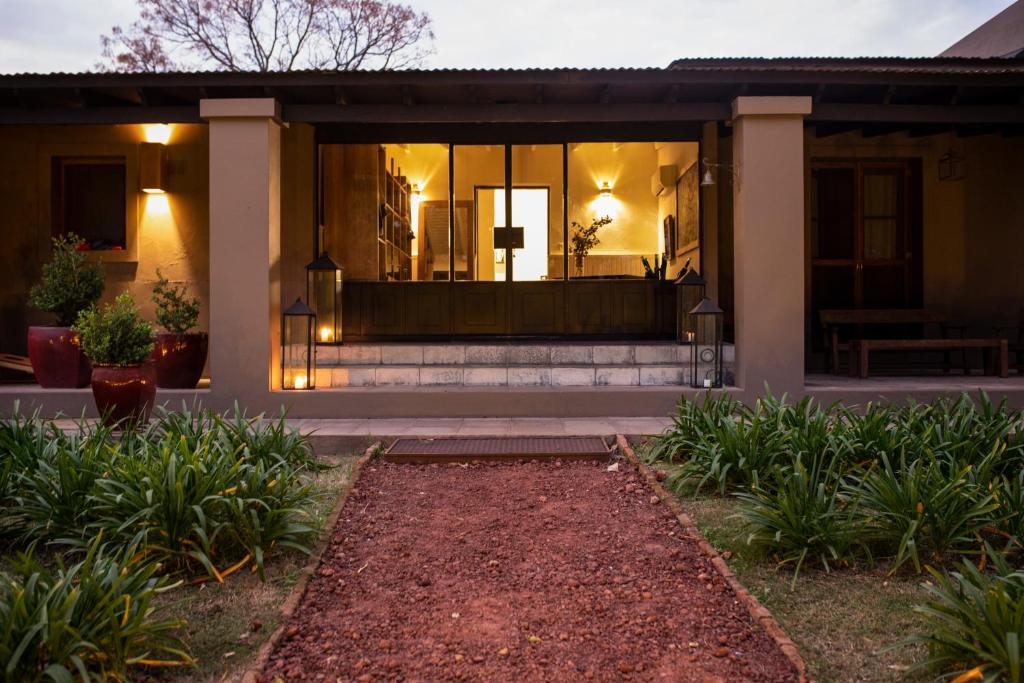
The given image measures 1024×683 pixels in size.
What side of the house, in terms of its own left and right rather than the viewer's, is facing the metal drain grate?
front

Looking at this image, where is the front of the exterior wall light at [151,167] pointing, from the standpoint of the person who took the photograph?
facing the viewer

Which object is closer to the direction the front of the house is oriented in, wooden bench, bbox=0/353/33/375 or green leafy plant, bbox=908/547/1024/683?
the green leafy plant

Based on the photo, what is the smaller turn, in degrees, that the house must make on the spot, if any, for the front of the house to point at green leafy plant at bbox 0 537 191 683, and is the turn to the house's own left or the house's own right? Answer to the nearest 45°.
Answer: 0° — it already faces it

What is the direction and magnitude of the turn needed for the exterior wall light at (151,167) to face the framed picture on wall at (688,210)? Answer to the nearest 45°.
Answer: approximately 90° to its left

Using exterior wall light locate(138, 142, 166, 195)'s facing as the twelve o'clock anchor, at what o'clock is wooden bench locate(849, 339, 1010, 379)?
The wooden bench is roughly at 10 o'clock from the exterior wall light.

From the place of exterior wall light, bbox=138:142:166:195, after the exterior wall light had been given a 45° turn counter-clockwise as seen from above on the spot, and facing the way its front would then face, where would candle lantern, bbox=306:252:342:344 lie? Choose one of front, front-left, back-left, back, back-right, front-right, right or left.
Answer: front

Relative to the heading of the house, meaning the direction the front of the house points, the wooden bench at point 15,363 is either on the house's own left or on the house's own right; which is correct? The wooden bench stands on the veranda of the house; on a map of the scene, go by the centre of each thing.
on the house's own right

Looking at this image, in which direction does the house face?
toward the camera

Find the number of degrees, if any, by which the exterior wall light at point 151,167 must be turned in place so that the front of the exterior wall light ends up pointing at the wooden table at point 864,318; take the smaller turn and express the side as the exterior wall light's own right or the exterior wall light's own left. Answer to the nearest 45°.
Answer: approximately 90° to the exterior wall light's own left
